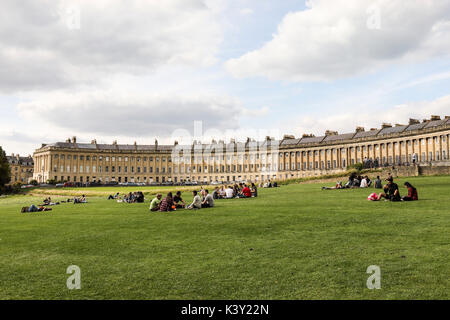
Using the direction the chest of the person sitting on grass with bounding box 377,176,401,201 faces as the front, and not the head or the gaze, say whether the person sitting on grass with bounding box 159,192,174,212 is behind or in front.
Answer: in front
